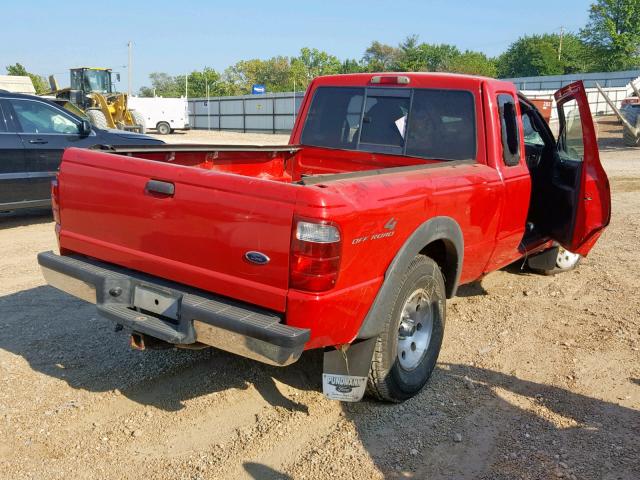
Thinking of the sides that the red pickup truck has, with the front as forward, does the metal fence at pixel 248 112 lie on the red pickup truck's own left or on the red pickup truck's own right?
on the red pickup truck's own left

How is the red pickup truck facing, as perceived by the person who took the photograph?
facing away from the viewer and to the right of the viewer

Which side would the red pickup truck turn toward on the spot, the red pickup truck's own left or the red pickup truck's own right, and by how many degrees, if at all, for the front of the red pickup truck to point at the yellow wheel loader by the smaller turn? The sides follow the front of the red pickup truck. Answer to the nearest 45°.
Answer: approximately 90° to the red pickup truck's own left

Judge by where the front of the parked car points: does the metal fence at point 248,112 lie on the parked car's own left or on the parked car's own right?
on the parked car's own left

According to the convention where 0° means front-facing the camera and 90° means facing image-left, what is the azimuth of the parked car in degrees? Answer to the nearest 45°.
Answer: approximately 270°

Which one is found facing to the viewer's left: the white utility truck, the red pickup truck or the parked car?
the white utility truck

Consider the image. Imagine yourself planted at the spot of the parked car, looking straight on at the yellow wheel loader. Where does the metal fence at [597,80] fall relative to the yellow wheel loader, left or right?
right

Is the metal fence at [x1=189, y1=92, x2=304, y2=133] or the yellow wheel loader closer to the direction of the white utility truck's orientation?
the yellow wheel loader

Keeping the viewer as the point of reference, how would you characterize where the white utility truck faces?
facing to the left of the viewer

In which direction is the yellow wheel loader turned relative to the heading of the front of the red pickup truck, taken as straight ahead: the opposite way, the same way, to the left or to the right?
to the right

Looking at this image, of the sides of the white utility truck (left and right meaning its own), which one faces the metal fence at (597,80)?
back

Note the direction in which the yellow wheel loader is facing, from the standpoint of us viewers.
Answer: facing the viewer and to the right of the viewer

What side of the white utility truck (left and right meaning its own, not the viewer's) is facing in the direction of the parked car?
left

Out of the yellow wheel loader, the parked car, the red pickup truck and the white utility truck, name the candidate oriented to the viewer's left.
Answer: the white utility truck

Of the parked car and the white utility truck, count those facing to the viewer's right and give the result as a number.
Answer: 1
